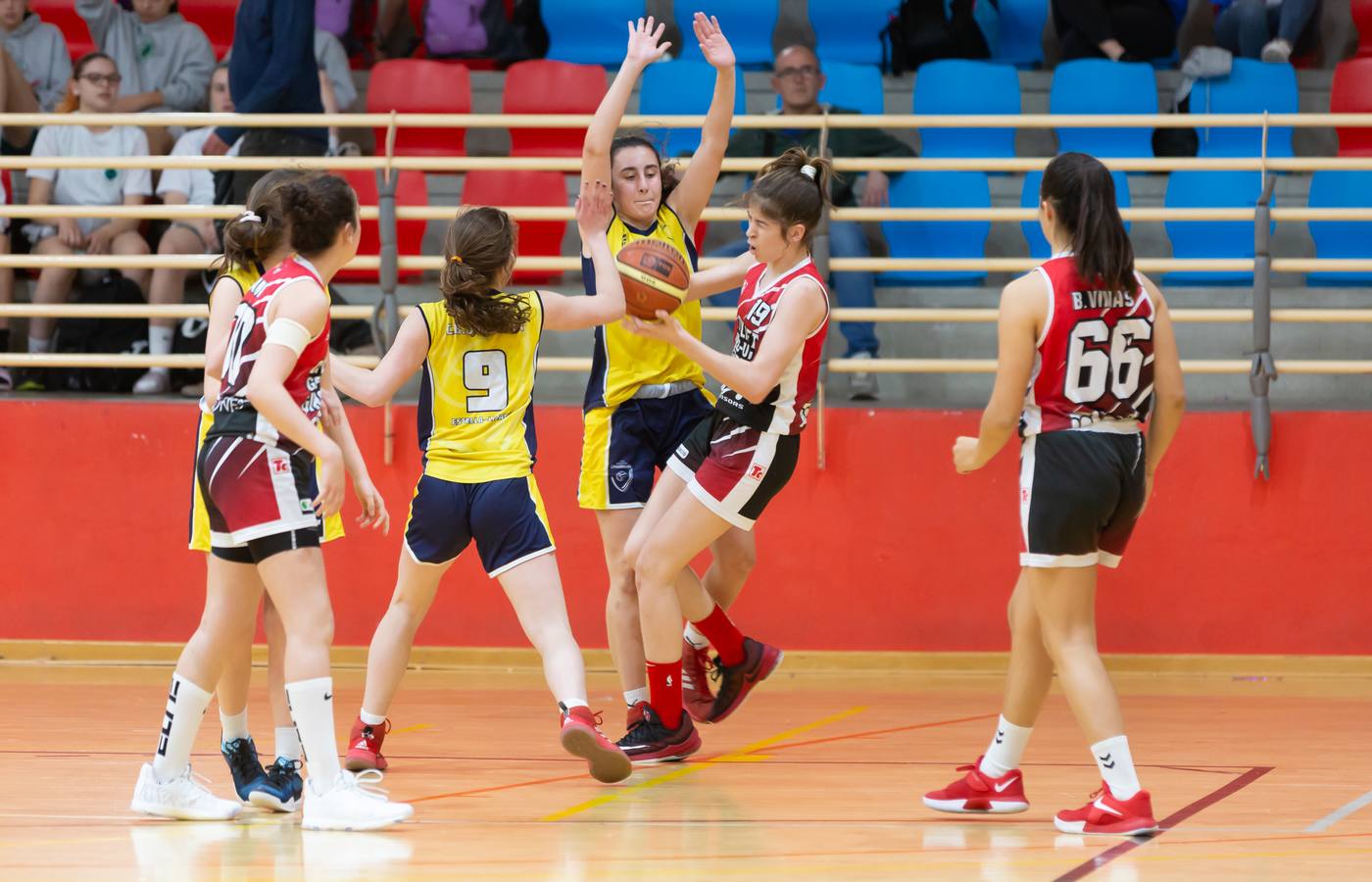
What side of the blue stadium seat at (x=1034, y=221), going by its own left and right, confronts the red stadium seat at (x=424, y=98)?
right

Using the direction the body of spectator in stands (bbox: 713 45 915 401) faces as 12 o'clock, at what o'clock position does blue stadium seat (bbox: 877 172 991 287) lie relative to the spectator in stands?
The blue stadium seat is roughly at 8 o'clock from the spectator in stands.

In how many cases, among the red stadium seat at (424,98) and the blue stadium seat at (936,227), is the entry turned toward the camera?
2

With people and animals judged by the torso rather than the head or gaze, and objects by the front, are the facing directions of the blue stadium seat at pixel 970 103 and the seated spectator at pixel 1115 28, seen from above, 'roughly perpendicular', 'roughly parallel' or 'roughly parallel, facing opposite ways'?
roughly parallel

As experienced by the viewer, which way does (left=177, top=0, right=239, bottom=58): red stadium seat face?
facing the viewer

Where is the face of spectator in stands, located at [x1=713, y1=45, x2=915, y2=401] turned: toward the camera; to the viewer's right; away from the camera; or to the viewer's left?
toward the camera

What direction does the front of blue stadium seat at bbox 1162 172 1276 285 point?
toward the camera

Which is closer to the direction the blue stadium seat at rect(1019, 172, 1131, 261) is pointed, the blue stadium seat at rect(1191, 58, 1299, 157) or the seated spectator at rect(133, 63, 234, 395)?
the seated spectator

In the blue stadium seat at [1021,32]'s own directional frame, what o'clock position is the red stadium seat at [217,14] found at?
The red stadium seat is roughly at 3 o'clock from the blue stadium seat.

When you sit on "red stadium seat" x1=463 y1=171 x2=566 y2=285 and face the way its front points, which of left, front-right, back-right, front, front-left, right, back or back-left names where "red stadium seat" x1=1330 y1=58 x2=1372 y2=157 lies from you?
left

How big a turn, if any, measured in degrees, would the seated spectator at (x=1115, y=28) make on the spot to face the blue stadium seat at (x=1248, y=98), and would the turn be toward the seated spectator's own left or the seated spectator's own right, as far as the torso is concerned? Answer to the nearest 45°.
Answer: approximately 45° to the seated spectator's own left

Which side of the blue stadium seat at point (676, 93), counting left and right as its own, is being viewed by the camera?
front

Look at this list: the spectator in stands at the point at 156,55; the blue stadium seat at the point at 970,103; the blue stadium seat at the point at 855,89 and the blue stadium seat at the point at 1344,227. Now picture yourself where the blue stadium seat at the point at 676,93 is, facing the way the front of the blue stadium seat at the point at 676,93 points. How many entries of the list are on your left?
3
